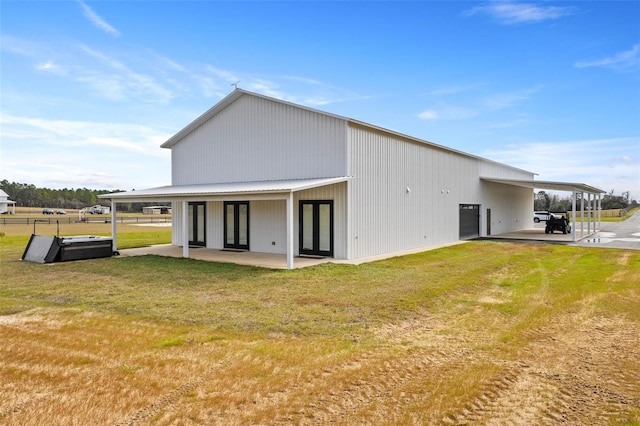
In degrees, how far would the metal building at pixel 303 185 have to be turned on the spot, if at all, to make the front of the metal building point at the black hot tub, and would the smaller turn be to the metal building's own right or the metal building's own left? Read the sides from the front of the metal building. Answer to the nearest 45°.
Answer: approximately 45° to the metal building's own right

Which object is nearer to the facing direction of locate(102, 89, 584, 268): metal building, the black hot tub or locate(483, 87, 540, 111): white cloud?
the black hot tub

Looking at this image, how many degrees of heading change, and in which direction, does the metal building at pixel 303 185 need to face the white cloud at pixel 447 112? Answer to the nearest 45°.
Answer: approximately 180°

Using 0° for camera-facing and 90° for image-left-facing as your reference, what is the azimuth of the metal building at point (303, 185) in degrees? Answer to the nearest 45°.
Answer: approximately 45°

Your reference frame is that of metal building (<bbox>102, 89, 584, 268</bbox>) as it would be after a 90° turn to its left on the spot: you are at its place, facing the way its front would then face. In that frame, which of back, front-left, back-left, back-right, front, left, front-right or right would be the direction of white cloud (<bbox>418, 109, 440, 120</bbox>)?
left

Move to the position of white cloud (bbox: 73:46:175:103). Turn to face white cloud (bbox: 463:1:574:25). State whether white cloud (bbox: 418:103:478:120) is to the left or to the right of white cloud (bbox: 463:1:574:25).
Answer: left

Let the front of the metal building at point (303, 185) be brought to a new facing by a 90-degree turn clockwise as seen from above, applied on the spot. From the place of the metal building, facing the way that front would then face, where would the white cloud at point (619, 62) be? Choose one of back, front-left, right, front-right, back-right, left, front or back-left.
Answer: back-right

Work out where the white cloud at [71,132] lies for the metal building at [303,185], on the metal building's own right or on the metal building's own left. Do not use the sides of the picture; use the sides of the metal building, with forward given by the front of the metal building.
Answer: on the metal building's own right
